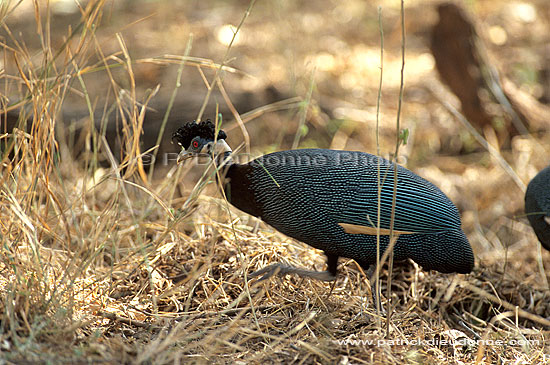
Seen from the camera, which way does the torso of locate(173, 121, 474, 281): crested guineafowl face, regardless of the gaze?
to the viewer's left
